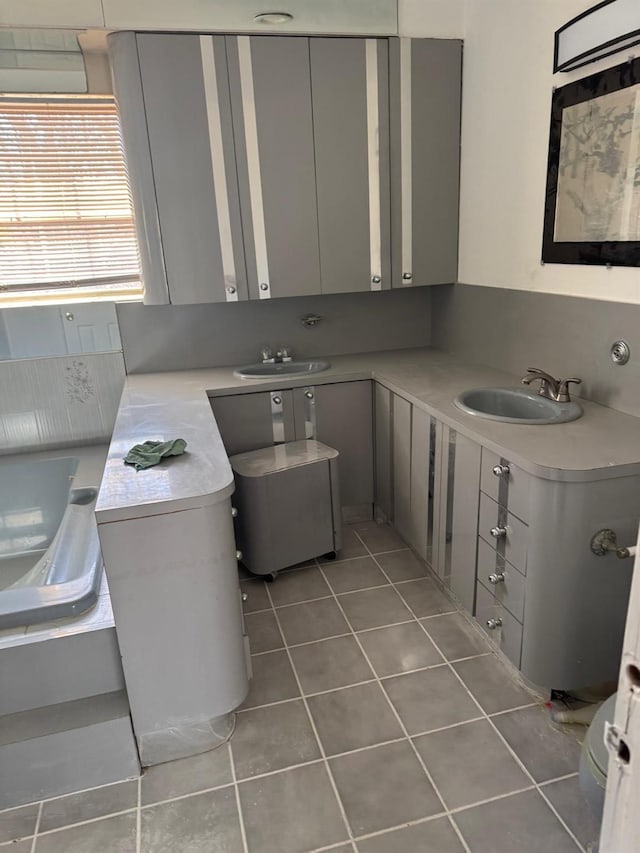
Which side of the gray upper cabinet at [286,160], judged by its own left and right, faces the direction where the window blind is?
right

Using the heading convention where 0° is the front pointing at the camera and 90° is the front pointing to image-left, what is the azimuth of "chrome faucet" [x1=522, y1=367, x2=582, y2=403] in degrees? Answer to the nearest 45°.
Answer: approximately 45°

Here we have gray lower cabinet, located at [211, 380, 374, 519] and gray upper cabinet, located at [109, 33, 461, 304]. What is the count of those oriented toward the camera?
2

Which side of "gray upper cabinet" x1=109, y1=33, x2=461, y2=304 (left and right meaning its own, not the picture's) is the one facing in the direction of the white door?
front

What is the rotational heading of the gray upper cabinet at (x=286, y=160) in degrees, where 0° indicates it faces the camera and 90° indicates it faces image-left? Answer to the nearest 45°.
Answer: approximately 0°

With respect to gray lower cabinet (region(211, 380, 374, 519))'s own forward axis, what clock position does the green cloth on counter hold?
The green cloth on counter is roughly at 1 o'clock from the gray lower cabinet.

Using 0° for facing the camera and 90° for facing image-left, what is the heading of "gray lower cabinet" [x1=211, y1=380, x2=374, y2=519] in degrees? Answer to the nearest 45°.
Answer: approximately 0°

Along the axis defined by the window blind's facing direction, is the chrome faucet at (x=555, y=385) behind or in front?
in front

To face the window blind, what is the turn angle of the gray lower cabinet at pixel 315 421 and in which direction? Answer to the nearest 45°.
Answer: approximately 90° to its right

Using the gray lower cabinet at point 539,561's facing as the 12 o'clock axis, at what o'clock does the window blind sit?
The window blind is roughly at 2 o'clock from the gray lower cabinet.

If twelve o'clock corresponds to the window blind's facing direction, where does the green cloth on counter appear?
The green cloth on counter is roughly at 12 o'clock from the window blind.
